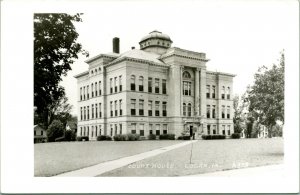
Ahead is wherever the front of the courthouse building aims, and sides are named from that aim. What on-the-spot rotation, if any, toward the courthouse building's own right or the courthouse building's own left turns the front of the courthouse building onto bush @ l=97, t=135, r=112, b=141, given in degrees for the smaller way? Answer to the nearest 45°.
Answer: approximately 90° to the courthouse building's own right

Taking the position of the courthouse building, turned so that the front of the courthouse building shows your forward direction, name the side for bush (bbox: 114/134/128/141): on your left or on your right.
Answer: on your right

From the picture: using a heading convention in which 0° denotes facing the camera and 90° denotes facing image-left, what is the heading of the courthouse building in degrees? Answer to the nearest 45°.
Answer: approximately 315°

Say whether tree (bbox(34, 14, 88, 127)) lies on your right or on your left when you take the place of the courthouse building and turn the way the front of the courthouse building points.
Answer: on your right
